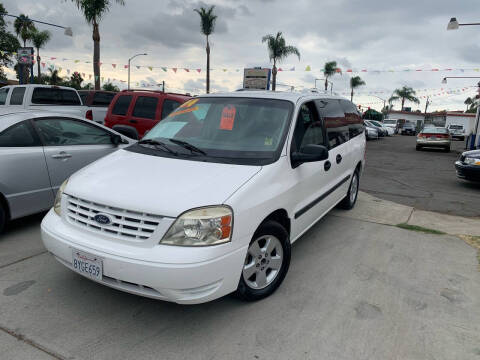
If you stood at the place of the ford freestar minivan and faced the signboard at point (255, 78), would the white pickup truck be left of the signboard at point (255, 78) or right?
left

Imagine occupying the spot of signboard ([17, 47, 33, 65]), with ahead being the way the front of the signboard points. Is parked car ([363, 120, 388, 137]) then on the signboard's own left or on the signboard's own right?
on the signboard's own left

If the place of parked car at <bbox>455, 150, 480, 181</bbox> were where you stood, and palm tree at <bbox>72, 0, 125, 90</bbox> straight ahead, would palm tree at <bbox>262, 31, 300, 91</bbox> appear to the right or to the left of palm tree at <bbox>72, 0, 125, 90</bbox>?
right

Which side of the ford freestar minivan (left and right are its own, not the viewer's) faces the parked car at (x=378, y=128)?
back

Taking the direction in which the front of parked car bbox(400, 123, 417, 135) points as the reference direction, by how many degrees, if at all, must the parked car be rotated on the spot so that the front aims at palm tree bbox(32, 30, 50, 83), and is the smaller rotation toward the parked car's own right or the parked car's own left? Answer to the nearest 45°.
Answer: approximately 45° to the parked car's own right

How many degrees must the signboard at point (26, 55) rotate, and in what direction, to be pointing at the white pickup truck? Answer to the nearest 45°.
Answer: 0° — it already faces it

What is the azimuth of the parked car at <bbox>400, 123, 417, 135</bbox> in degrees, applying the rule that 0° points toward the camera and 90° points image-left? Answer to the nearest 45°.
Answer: approximately 0°

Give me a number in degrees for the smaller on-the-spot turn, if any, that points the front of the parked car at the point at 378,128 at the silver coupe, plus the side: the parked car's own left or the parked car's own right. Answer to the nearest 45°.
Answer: approximately 45° to the parked car's own right

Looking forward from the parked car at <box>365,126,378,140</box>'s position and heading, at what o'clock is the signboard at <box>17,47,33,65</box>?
The signboard is roughly at 3 o'clock from the parked car.
